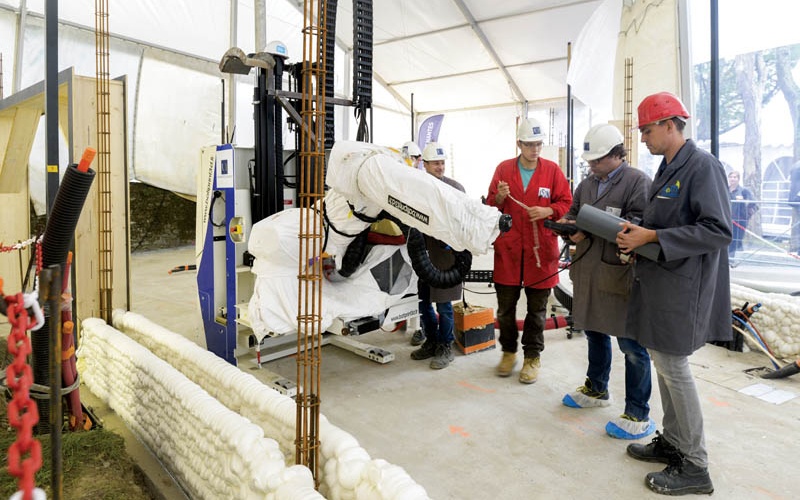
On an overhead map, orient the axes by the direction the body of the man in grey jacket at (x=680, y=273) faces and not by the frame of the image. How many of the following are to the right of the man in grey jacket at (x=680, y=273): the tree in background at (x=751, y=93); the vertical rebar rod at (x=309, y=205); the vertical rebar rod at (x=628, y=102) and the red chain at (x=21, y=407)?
2

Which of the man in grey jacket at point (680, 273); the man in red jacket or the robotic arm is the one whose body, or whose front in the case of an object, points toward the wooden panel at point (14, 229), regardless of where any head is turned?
the man in grey jacket

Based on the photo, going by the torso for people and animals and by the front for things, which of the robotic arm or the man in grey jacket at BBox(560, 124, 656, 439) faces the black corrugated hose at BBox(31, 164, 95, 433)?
the man in grey jacket

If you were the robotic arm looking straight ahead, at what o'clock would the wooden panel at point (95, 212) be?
The wooden panel is roughly at 7 o'clock from the robotic arm.

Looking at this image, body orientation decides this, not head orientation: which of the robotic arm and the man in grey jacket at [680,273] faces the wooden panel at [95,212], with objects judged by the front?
the man in grey jacket

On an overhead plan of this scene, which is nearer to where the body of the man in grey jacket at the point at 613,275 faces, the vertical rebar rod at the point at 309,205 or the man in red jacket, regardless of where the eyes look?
the vertical rebar rod

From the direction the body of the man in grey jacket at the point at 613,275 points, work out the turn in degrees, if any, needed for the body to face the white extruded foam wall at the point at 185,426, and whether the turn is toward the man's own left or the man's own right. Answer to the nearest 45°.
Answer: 0° — they already face it

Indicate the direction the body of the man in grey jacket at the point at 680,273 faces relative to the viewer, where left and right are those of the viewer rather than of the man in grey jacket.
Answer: facing to the left of the viewer

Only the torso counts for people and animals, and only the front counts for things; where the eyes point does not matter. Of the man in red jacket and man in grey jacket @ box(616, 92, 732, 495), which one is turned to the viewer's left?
the man in grey jacket

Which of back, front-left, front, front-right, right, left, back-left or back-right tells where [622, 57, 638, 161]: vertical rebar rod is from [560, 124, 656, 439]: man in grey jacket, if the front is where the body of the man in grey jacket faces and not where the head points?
back-right

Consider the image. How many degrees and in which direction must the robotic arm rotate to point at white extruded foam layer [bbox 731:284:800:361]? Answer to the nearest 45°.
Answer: approximately 45° to its left

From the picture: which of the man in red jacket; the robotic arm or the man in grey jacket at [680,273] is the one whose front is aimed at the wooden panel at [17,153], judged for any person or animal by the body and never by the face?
the man in grey jacket

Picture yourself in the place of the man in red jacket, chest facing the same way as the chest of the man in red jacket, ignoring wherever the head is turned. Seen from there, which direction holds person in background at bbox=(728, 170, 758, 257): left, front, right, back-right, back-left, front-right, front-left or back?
back-left

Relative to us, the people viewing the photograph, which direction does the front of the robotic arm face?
facing to the right of the viewer
